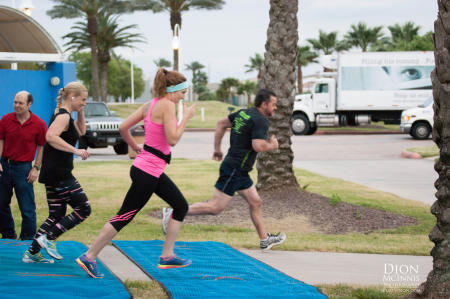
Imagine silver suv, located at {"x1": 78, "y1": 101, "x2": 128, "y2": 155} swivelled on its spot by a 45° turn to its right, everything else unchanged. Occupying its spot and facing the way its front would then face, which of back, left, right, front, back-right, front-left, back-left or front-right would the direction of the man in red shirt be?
front

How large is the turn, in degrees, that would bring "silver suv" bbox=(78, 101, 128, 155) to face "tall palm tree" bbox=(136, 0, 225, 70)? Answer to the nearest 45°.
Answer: approximately 135° to its left

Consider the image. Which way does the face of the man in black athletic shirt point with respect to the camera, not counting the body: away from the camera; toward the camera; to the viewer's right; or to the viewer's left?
to the viewer's right

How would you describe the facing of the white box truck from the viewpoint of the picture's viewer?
facing to the left of the viewer

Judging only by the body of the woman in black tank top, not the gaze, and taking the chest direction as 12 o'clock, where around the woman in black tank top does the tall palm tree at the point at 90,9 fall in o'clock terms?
The tall palm tree is roughly at 9 o'clock from the woman in black tank top.

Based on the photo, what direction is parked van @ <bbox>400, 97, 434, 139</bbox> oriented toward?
to the viewer's left

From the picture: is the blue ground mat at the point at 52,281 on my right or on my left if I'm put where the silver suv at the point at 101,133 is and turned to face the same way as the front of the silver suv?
on my right

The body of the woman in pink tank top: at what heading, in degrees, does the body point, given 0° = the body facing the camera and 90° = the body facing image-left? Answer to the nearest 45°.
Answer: approximately 270°

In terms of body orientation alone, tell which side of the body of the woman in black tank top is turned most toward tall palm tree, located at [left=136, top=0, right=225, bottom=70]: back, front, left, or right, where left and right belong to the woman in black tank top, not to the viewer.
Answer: left

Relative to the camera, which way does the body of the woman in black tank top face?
to the viewer's right

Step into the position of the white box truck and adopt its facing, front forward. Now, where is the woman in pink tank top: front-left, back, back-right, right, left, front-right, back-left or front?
left

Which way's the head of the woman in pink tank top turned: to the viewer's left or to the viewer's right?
to the viewer's right

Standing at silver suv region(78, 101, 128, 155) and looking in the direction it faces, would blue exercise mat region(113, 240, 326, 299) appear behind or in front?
in front
